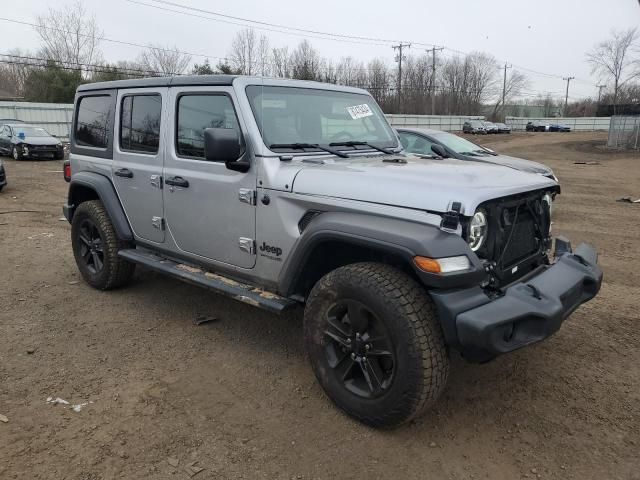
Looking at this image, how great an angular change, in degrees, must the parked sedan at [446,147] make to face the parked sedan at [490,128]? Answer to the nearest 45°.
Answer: approximately 135° to its left

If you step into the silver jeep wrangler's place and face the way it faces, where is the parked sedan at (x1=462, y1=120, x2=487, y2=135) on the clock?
The parked sedan is roughly at 8 o'clock from the silver jeep wrangler.

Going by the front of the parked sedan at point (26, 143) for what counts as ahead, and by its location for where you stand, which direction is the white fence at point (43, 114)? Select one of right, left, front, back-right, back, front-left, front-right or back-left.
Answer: back-left

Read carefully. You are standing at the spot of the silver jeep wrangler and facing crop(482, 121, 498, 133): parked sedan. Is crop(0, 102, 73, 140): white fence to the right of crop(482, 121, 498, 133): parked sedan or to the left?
left

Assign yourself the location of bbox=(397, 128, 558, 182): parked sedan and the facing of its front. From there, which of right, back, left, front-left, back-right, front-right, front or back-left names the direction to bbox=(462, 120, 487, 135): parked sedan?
back-left

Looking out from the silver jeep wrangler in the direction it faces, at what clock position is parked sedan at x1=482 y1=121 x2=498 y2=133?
The parked sedan is roughly at 8 o'clock from the silver jeep wrangler.

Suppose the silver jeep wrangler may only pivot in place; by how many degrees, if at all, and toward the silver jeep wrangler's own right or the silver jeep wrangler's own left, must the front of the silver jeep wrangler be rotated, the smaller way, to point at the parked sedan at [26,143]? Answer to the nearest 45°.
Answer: approximately 180°

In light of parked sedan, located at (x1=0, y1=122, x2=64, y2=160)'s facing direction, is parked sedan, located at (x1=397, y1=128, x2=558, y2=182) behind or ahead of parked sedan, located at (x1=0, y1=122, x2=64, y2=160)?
ahead

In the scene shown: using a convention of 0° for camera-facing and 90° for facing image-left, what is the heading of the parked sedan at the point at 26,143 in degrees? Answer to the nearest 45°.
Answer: approximately 315°

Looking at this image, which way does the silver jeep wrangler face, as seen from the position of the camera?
facing the viewer and to the right of the viewer

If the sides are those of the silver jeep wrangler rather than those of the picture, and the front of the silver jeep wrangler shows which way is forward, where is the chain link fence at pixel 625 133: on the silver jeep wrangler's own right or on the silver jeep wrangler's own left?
on the silver jeep wrangler's own left

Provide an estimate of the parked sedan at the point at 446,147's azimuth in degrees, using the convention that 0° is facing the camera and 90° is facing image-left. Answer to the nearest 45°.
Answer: approximately 315°

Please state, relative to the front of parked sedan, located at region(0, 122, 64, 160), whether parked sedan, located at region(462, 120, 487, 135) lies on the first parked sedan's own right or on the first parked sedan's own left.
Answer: on the first parked sedan's own left

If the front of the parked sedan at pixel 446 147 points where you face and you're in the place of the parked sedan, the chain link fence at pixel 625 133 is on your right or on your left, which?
on your left
